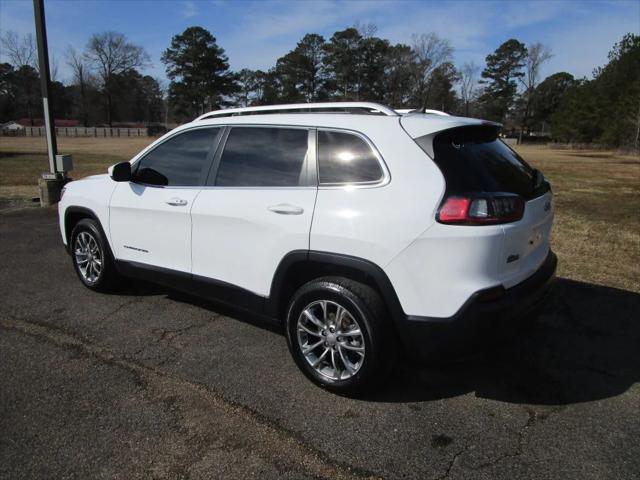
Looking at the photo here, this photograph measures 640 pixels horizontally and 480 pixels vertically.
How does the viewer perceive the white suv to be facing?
facing away from the viewer and to the left of the viewer

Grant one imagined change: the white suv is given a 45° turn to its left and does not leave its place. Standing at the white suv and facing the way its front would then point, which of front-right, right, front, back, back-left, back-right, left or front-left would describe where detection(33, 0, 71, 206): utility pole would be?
front-right
